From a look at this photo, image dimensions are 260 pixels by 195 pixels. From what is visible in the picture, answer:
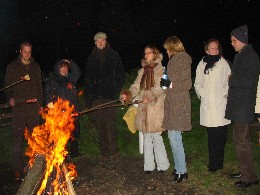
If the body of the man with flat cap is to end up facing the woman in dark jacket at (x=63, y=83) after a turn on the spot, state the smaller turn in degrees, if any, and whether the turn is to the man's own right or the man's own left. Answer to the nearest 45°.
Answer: approximately 90° to the man's own right

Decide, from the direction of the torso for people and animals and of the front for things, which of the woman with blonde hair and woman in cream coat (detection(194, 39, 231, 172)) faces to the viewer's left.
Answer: the woman with blonde hair

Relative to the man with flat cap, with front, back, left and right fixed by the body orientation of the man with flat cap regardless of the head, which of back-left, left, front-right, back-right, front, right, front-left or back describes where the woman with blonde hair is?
front-left

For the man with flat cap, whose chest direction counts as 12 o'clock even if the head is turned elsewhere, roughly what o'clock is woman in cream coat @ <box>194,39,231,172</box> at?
The woman in cream coat is roughly at 10 o'clock from the man with flat cap.

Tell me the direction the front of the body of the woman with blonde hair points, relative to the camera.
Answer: to the viewer's left

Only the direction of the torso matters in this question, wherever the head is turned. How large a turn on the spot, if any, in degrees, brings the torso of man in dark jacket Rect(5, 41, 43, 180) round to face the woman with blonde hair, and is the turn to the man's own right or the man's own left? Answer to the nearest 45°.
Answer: approximately 45° to the man's own left

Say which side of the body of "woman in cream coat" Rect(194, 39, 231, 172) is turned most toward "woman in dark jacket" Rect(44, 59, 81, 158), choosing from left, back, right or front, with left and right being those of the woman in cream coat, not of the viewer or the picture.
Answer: right

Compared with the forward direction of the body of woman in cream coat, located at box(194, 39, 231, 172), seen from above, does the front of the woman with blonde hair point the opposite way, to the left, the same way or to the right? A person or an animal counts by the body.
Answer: to the right

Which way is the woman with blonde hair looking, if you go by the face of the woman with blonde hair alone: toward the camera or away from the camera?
away from the camera

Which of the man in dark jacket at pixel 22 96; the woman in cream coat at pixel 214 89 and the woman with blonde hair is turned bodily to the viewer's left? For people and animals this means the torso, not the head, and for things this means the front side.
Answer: the woman with blonde hair

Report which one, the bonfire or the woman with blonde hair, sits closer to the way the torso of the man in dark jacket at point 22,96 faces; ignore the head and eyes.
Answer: the bonfire

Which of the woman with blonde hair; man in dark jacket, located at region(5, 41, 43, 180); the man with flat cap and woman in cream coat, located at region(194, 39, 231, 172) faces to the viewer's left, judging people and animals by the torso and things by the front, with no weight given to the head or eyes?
the woman with blonde hair

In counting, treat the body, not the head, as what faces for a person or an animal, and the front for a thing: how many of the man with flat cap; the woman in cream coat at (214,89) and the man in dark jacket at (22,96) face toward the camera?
3

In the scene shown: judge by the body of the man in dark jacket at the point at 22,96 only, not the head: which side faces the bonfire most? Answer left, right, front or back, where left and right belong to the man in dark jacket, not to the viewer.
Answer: front
